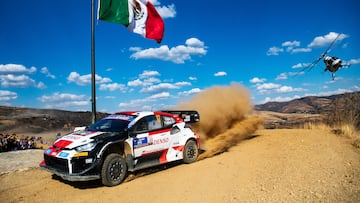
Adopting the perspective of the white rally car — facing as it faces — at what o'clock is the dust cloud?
The dust cloud is roughly at 6 o'clock from the white rally car.

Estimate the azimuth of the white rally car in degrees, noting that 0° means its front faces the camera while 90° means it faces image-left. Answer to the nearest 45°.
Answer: approximately 45°

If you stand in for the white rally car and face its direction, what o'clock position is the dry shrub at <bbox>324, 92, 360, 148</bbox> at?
The dry shrub is roughly at 7 o'clock from the white rally car.
